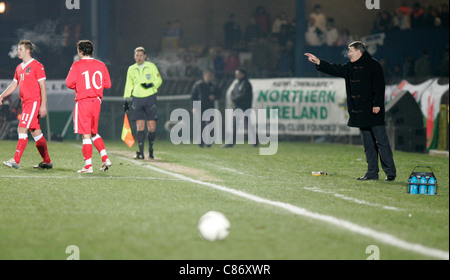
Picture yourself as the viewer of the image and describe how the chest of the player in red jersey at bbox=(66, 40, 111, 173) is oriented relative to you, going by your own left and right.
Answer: facing away from the viewer and to the left of the viewer

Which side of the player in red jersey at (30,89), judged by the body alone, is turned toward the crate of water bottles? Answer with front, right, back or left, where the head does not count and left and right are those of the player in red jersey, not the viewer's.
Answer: left

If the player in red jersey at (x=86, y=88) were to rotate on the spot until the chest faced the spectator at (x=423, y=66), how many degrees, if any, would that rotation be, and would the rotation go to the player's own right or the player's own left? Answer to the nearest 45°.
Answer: approximately 90° to the player's own right

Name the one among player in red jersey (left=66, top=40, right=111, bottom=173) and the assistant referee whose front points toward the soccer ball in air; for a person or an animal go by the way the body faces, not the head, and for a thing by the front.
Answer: the assistant referee

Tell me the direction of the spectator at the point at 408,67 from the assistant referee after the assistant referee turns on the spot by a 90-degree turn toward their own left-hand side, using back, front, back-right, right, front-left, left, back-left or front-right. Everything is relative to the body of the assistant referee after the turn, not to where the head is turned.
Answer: front-left

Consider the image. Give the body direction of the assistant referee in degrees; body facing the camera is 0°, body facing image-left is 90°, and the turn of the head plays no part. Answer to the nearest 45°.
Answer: approximately 0°

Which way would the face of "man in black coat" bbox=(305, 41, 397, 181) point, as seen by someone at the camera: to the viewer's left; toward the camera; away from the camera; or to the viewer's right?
to the viewer's left

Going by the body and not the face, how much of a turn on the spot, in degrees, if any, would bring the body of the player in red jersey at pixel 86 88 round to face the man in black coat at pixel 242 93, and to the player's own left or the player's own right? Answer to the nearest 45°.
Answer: approximately 90° to the player's own right
